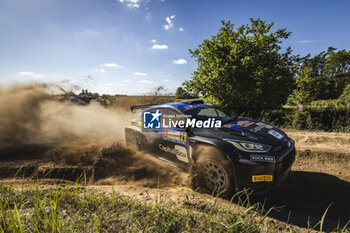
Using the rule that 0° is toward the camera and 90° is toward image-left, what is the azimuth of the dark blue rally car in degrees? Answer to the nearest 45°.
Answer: approximately 315°
